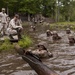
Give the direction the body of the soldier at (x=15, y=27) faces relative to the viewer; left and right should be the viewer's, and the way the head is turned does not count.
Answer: facing the viewer and to the right of the viewer
